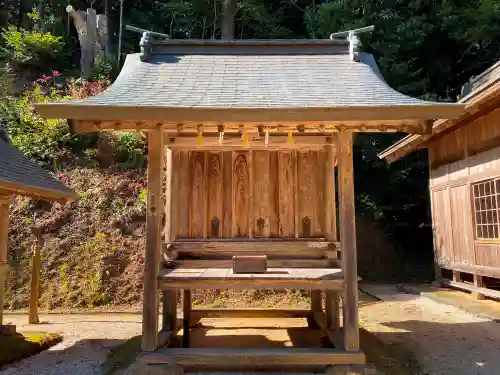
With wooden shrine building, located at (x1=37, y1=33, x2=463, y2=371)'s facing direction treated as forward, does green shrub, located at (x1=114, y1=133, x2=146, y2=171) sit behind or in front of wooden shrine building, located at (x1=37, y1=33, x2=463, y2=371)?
behind

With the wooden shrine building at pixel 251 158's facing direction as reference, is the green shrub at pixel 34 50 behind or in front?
behind

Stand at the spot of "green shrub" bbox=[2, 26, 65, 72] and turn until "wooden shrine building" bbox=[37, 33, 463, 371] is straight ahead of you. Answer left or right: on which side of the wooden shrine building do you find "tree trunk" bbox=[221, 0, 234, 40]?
left

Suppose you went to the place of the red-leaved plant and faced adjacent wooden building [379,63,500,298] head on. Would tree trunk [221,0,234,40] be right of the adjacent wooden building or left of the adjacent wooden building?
left

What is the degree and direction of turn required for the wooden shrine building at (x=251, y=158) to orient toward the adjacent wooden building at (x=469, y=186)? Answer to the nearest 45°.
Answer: approximately 135° to its left

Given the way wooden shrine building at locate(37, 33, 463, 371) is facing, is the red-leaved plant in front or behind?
behind

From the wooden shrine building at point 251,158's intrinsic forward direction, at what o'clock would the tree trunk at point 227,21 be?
The tree trunk is roughly at 6 o'clock from the wooden shrine building.

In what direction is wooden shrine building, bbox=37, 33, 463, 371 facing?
toward the camera

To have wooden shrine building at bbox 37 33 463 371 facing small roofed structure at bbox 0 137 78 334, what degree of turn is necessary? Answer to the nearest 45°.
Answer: approximately 90° to its right

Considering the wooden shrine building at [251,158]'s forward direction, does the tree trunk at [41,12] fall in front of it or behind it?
behind

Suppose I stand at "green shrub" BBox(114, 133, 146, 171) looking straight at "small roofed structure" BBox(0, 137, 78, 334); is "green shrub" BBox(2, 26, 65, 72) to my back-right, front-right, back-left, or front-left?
back-right
